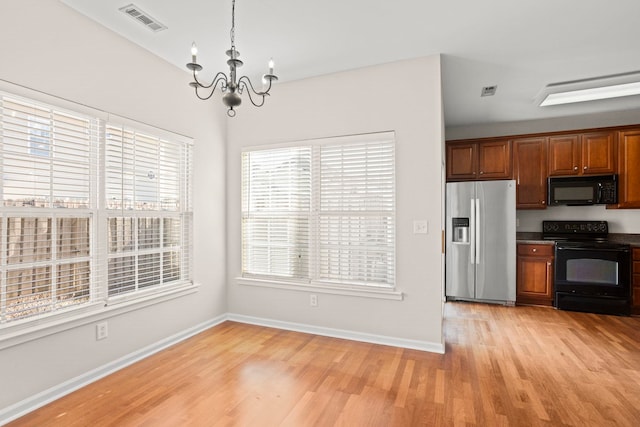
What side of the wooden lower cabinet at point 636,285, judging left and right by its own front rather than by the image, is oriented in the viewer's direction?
front

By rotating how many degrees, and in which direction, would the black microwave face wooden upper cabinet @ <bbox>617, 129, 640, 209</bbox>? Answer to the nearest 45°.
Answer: approximately 90° to its left

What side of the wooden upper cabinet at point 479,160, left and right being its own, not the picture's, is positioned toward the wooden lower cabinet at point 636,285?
left

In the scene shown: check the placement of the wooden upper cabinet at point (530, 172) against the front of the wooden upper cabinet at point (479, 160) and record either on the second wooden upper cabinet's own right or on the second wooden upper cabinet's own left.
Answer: on the second wooden upper cabinet's own left

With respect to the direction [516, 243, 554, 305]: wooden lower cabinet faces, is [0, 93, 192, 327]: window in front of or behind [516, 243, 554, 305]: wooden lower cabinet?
in front

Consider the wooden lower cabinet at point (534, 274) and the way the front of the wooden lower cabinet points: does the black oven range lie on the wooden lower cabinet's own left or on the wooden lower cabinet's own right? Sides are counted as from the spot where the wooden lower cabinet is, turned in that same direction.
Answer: on the wooden lower cabinet's own left

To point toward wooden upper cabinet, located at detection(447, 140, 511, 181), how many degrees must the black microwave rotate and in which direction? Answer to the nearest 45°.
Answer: approximately 90° to its right

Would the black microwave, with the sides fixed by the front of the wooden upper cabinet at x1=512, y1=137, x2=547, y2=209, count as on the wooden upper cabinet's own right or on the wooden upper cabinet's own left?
on the wooden upper cabinet's own left

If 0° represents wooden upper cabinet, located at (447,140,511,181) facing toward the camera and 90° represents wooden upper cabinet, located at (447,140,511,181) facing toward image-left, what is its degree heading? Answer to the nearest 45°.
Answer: approximately 0°

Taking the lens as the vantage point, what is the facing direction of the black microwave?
facing the viewer

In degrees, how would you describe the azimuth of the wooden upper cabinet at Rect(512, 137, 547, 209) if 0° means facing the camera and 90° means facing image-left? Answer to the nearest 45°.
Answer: approximately 0°

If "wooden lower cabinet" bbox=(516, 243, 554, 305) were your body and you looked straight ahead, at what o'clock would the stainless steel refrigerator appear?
The stainless steel refrigerator is roughly at 2 o'clock from the wooden lower cabinet.
